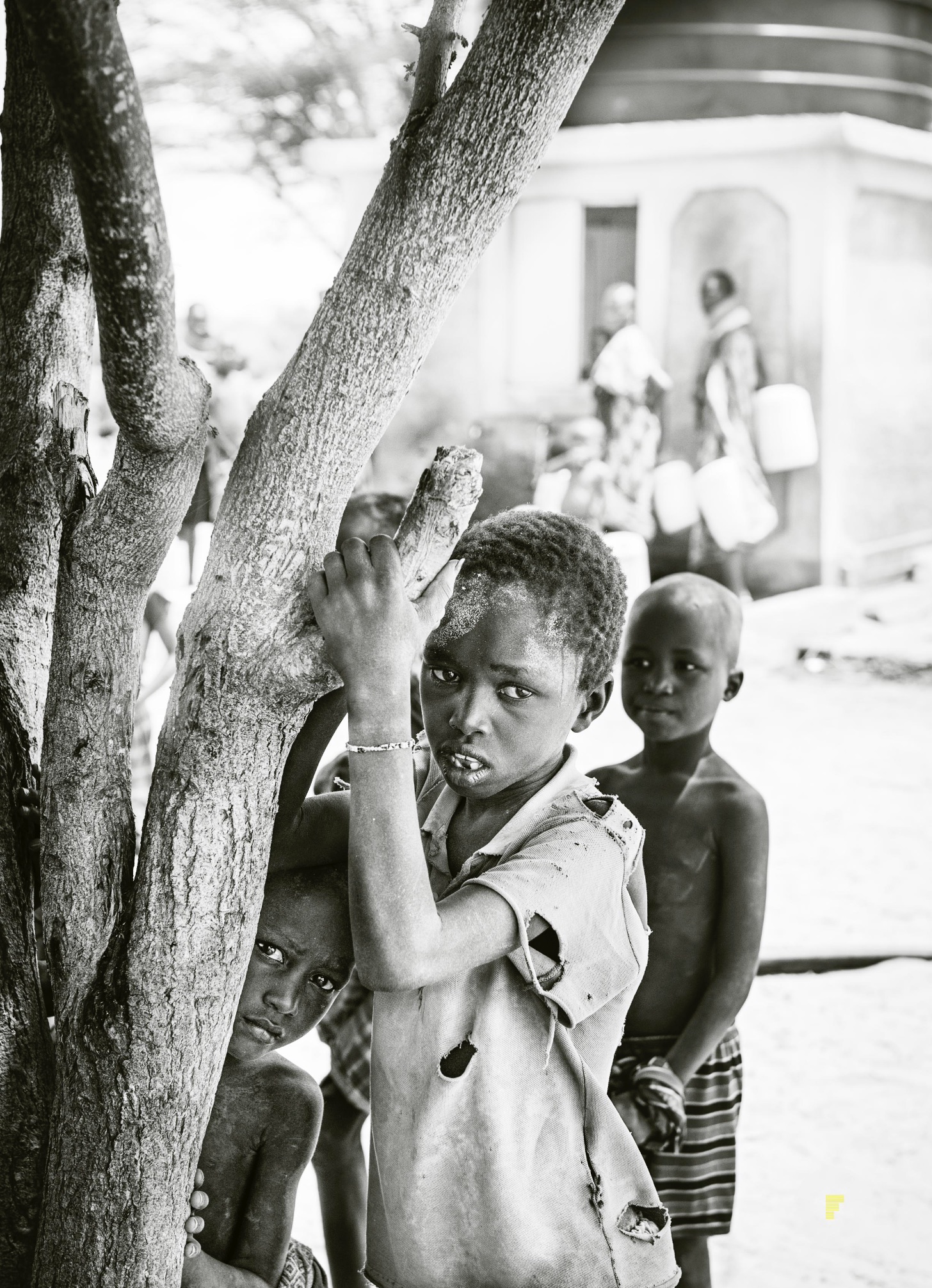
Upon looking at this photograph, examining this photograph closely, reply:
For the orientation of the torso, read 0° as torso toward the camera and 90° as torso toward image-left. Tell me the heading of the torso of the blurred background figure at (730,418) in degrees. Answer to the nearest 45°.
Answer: approximately 90°

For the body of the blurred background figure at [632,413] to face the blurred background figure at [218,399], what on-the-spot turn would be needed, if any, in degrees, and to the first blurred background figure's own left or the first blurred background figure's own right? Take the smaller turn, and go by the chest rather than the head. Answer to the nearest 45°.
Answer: approximately 45° to the first blurred background figure's own right

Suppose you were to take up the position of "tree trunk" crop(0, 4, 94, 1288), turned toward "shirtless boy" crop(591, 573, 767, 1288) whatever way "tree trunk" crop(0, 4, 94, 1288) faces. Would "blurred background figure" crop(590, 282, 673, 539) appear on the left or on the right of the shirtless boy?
left

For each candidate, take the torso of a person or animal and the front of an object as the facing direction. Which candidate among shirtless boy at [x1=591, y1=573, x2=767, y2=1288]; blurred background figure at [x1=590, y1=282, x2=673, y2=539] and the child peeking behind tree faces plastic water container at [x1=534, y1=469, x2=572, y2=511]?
the blurred background figure

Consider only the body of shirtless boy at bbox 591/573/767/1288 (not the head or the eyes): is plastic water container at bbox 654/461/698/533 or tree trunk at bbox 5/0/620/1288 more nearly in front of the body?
the tree trunk

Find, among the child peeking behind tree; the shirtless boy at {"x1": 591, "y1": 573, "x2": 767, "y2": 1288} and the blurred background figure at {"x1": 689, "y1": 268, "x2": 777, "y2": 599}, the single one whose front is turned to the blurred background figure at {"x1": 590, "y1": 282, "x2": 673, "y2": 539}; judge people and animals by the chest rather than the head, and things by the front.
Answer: the blurred background figure at {"x1": 689, "y1": 268, "x2": 777, "y2": 599}

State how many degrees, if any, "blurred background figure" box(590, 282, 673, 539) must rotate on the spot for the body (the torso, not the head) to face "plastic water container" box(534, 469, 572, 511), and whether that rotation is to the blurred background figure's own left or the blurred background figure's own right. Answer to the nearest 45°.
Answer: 0° — they already face it

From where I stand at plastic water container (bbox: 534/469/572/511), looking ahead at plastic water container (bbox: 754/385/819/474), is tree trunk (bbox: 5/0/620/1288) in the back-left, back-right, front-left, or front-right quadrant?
back-right

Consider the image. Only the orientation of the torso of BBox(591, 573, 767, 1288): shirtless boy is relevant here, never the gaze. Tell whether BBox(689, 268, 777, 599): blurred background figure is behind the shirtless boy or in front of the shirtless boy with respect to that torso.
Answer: behind

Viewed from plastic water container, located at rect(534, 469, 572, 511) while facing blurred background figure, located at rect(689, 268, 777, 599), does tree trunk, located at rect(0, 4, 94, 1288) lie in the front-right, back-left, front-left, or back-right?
back-right
